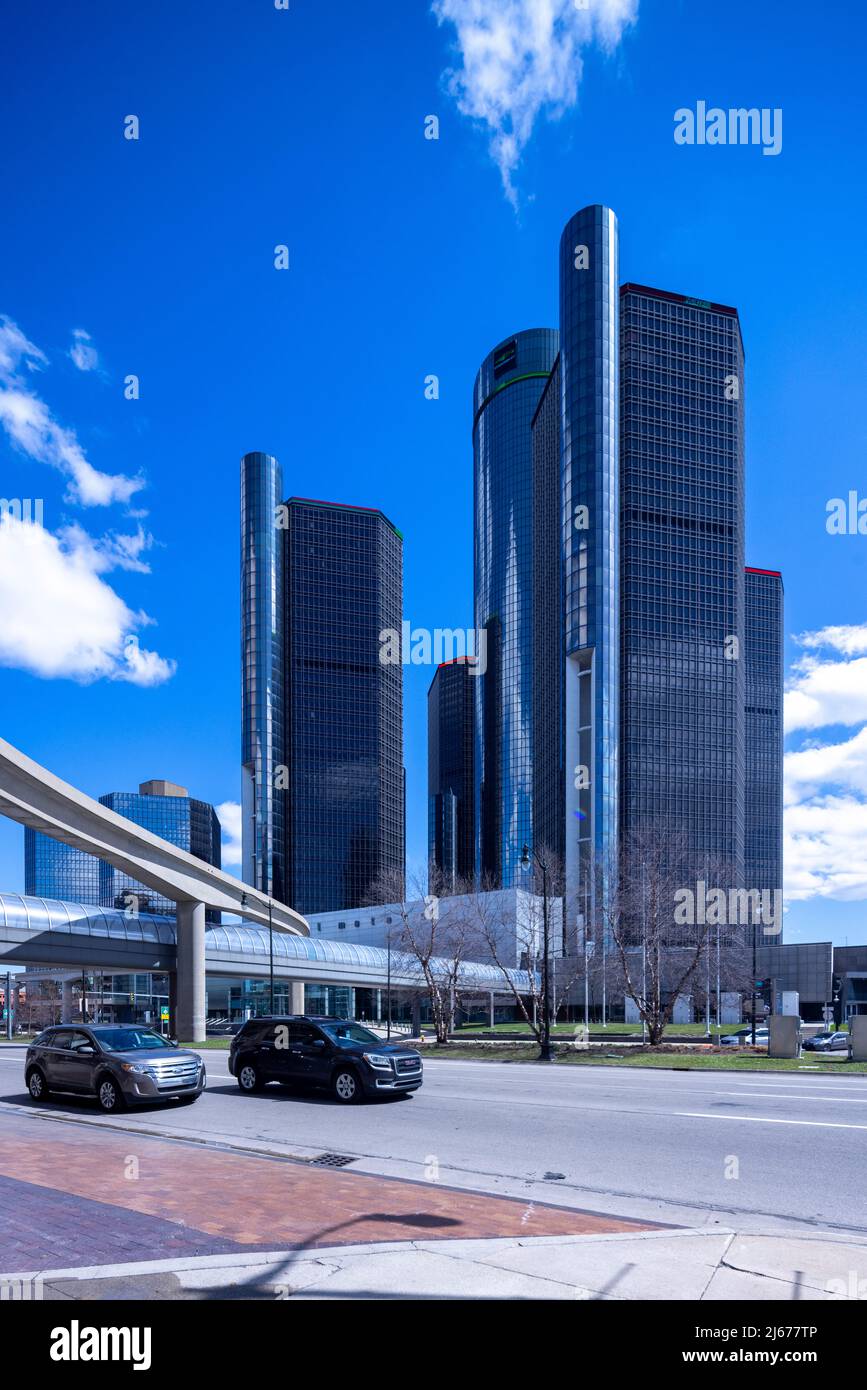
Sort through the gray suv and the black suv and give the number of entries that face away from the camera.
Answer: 0

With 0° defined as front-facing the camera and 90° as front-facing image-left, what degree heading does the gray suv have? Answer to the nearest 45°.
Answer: approximately 315°

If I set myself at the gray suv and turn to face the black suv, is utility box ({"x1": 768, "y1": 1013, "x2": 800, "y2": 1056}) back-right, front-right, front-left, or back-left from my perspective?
front-left

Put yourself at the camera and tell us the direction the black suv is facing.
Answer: facing the viewer and to the right of the viewer

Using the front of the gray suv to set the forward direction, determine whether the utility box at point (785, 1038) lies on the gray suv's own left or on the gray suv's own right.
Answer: on the gray suv's own left

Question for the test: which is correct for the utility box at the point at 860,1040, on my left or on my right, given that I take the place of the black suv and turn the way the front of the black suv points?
on my left
